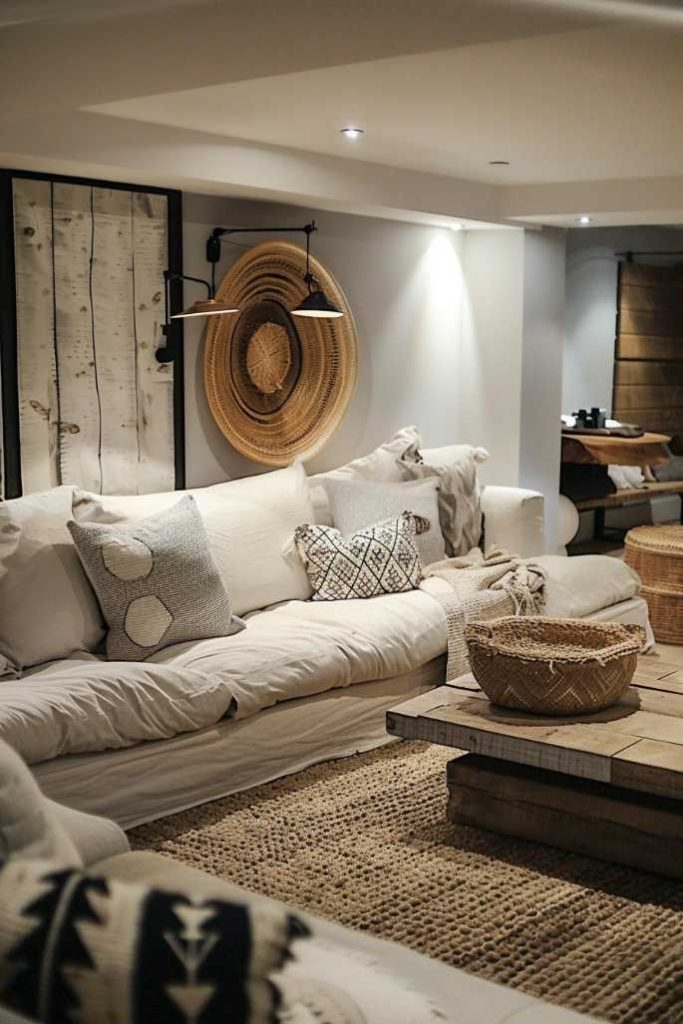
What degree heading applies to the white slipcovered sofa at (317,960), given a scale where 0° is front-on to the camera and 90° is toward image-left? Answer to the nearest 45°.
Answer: approximately 225°

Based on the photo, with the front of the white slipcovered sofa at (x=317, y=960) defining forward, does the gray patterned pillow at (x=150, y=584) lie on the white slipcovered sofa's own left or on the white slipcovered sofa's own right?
on the white slipcovered sofa's own left

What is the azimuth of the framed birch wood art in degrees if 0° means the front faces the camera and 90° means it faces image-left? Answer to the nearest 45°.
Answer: approximately 315°

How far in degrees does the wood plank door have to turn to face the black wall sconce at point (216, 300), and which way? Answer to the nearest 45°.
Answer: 0° — it already faces it

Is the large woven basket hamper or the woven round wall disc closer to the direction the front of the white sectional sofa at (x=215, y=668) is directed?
the large woven basket hamper

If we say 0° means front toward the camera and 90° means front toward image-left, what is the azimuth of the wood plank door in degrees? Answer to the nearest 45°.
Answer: approximately 0°

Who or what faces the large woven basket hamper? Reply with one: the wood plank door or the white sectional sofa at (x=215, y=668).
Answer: the wood plank door

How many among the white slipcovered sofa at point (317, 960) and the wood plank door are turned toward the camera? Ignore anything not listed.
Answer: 1

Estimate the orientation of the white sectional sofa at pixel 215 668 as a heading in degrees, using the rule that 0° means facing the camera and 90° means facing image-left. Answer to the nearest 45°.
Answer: approximately 315°

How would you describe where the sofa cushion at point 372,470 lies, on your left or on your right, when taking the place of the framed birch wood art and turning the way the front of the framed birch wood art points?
on your left

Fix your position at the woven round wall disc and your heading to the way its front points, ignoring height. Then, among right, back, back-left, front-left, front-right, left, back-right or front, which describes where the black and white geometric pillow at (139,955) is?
front-right

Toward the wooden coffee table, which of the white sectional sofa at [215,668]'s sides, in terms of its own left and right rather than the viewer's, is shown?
front

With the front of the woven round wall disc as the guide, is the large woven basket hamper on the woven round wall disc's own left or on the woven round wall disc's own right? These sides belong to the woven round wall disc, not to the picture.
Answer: on the woven round wall disc's own left

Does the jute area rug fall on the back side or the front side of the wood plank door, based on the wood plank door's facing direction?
on the front side

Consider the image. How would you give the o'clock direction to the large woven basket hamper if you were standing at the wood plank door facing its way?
The large woven basket hamper is roughly at 12 o'clock from the wood plank door.

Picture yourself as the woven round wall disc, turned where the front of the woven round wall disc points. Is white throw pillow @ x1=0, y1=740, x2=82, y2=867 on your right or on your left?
on your right
